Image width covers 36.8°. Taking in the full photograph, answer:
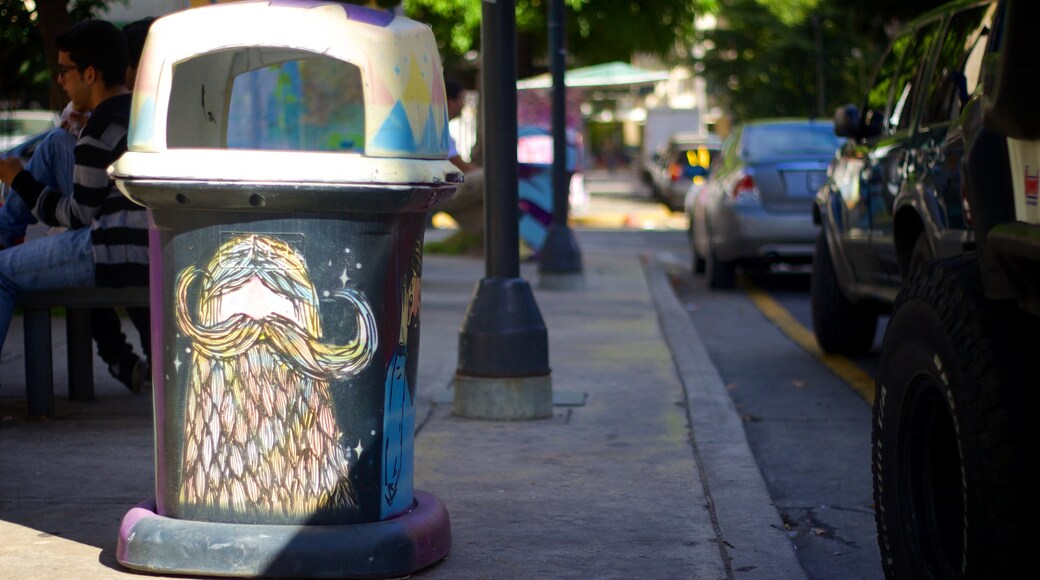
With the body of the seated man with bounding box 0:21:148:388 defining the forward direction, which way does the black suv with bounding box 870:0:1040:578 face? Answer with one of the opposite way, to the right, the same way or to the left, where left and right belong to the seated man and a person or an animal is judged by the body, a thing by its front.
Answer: to the right

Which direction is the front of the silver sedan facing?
away from the camera

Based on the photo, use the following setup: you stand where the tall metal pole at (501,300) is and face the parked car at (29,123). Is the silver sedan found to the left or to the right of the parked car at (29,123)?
right

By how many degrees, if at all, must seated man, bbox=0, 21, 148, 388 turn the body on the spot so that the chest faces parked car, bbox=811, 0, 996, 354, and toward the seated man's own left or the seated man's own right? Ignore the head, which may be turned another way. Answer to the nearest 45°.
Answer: approximately 180°

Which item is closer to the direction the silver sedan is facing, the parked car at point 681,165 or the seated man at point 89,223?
the parked car

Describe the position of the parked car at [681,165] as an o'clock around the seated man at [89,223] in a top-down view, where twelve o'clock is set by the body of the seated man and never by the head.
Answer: The parked car is roughly at 4 o'clock from the seated man.

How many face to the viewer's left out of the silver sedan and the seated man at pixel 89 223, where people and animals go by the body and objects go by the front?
1

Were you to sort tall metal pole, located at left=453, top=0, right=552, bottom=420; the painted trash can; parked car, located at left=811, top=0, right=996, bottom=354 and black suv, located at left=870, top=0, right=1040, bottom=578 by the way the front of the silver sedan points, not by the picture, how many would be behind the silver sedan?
4

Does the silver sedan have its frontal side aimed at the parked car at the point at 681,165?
yes

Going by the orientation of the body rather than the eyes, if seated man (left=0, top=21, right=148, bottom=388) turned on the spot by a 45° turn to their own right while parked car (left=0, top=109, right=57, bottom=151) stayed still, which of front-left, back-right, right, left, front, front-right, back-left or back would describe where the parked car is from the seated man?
front-right

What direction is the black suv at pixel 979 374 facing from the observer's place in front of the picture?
facing away from the viewer and to the left of the viewer

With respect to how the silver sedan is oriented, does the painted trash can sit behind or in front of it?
behind

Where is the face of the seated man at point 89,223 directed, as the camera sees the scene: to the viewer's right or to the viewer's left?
to the viewer's left

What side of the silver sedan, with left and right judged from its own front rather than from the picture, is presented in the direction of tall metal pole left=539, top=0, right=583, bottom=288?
left

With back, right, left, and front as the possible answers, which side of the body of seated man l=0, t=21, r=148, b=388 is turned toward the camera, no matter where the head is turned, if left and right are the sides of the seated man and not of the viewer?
left

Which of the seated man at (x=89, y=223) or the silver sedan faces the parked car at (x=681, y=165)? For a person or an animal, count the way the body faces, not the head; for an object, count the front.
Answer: the silver sedan

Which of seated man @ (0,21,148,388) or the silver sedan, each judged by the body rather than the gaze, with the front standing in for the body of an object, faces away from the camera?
the silver sedan
